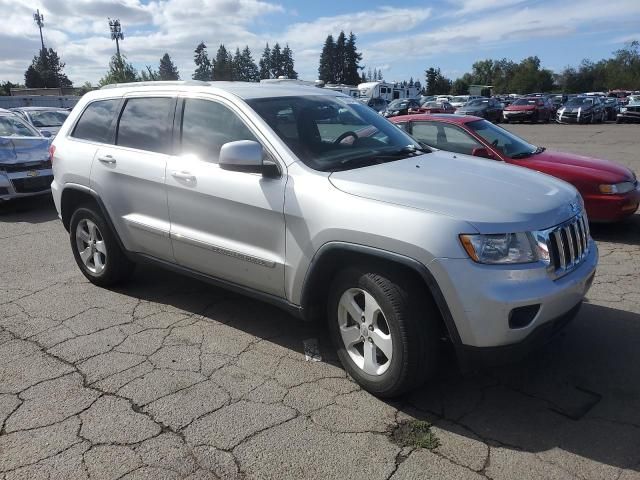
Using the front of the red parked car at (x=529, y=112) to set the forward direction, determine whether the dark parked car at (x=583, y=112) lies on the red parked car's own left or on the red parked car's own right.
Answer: on the red parked car's own left

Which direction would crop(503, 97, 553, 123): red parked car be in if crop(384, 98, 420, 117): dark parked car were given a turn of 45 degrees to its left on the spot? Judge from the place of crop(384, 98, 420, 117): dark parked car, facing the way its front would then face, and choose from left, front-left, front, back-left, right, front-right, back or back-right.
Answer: left

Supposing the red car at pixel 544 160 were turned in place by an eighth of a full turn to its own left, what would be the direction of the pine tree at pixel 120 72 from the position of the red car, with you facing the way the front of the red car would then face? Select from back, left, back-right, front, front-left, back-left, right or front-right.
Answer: back-left

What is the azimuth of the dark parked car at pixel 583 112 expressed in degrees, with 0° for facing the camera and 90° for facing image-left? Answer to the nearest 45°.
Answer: approximately 45°

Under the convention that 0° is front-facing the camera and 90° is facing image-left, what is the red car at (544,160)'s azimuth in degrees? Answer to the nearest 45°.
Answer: approximately 315°

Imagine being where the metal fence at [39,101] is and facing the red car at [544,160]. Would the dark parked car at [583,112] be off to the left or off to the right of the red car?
left

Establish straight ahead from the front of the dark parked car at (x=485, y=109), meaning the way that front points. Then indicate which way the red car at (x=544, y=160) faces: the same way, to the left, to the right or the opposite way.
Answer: to the left

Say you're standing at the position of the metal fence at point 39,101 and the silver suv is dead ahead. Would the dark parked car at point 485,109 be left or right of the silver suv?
left

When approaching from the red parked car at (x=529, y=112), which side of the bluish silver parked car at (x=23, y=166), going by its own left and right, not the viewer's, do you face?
left

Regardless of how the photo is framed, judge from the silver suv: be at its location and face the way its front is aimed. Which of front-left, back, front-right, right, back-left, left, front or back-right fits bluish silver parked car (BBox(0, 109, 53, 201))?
back

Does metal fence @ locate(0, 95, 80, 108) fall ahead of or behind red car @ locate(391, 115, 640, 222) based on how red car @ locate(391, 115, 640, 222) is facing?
behind

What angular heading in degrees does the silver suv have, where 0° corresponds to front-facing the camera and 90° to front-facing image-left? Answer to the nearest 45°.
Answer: approximately 315°

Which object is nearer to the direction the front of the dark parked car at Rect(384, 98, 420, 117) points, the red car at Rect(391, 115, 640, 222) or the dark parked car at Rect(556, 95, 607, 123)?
the red car
